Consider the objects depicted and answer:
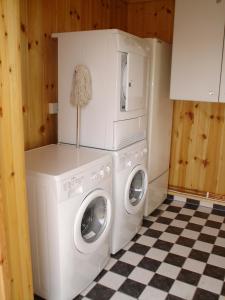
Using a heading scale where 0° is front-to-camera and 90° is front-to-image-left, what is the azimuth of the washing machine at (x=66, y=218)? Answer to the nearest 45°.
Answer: approximately 315°

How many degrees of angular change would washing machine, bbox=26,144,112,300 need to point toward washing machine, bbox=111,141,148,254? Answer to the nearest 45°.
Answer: approximately 90° to its left

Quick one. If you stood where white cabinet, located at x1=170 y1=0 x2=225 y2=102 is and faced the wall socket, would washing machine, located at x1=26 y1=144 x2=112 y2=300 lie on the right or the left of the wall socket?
left
